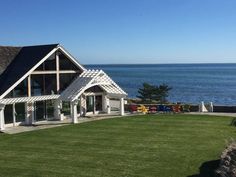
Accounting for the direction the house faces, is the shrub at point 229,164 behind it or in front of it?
in front

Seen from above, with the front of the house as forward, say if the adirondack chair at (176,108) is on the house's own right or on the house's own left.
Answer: on the house's own left

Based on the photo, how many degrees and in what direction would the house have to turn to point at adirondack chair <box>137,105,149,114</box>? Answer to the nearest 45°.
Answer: approximately 45° to its left

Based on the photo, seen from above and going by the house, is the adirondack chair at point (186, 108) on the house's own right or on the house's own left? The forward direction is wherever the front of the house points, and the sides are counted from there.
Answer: on the house's own left

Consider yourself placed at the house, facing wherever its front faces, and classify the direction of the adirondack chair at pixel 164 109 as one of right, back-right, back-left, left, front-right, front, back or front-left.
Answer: front-left

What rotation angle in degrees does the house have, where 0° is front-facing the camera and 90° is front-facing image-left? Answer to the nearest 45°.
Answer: approximately 315°
